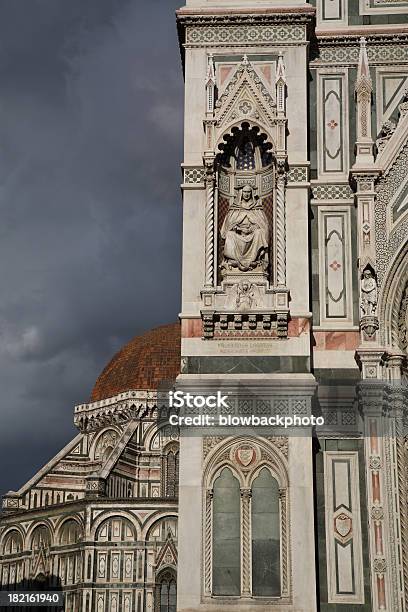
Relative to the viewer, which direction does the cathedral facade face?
toward the camera

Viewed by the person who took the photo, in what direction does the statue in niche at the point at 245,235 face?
facing the viewer
